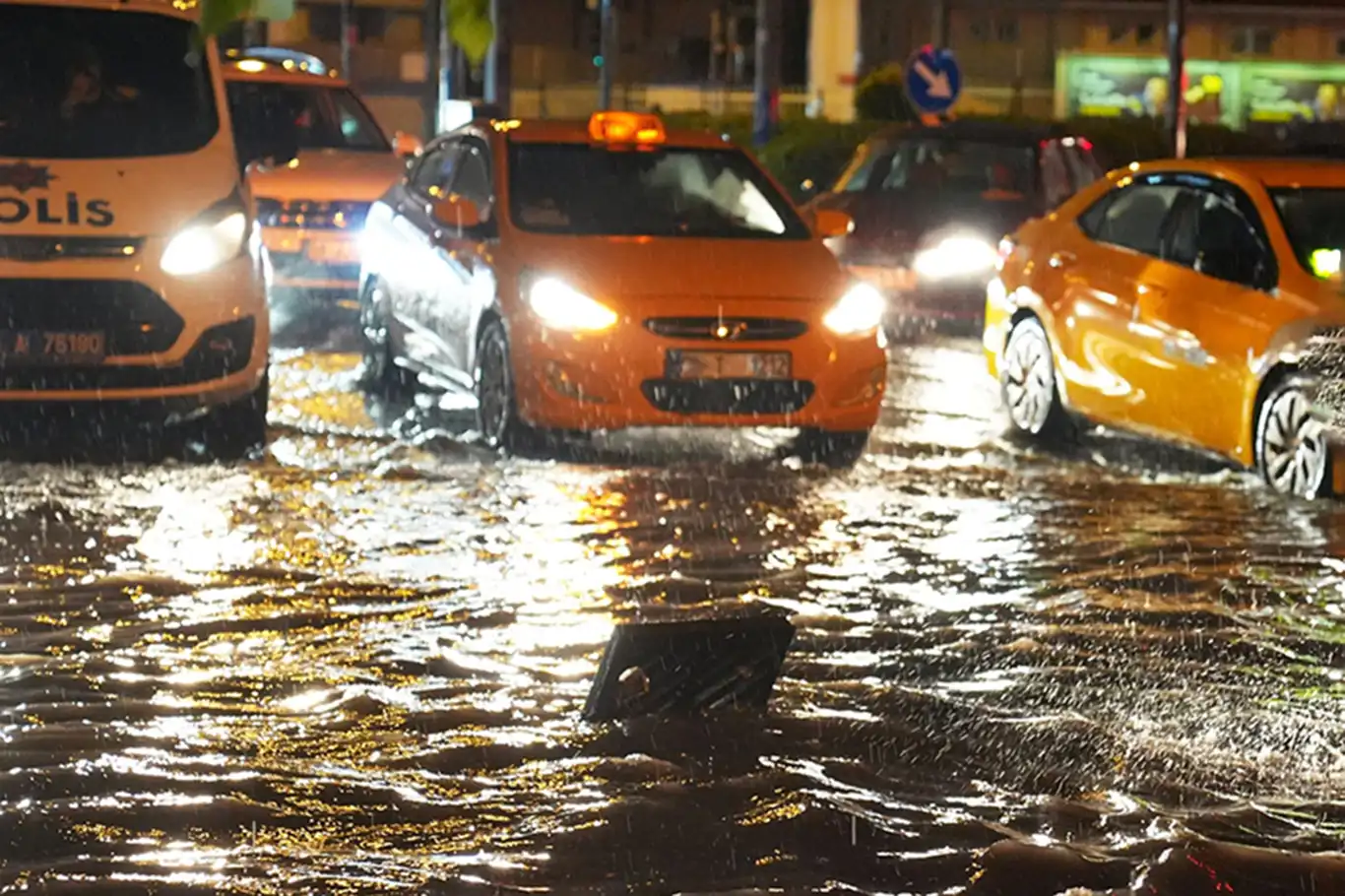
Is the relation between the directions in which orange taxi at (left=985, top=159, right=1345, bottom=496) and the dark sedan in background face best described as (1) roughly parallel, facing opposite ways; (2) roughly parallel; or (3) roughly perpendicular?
roughly perpendicular

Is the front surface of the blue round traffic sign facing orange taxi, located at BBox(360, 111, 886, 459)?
yes

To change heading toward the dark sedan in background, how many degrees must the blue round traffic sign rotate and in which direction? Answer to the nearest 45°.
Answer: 0° — it already faces it

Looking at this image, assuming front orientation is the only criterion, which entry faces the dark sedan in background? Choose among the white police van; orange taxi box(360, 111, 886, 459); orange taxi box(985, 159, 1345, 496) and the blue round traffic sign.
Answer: the blue round traffic sign

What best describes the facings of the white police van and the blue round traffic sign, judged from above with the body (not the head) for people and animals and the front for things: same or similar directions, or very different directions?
same or similar directions

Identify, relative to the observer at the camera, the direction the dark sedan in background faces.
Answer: facing the viewer and to the left of the viewer

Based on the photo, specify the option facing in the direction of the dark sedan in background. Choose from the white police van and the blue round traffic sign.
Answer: the blue round traffic sign

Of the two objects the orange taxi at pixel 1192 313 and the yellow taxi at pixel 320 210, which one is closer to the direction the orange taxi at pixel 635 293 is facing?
the orange taxi

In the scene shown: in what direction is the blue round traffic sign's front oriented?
toward the camera

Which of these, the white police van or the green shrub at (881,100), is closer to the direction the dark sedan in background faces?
the white police van

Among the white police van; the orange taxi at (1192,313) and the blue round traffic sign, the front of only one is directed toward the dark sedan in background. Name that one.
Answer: the blue round traffic sign

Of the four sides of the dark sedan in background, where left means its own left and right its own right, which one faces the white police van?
front

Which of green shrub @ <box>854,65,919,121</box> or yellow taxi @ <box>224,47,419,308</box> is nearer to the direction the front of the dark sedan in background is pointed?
the yellow taxi

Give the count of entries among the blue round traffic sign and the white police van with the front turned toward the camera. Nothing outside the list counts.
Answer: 2

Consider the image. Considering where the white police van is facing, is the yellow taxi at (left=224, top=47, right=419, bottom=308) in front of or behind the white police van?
behind
